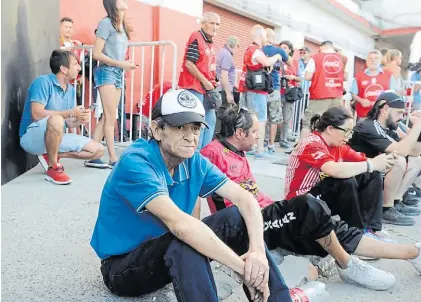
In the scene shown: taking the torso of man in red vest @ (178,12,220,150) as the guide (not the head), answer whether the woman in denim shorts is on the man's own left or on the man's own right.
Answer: on the man's own right

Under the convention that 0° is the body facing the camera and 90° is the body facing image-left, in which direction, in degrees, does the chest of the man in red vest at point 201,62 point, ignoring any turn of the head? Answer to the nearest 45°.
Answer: approximately 315°

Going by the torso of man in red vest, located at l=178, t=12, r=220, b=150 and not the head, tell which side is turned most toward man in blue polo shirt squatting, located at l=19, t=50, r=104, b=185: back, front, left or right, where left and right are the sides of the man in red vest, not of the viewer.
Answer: right

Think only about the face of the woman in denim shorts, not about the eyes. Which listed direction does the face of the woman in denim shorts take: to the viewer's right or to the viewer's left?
to the viewer's right
